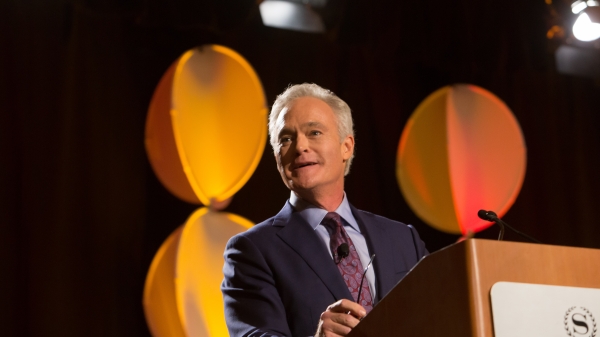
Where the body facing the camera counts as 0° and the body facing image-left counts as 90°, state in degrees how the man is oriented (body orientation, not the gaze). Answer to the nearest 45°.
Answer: approximately 315°

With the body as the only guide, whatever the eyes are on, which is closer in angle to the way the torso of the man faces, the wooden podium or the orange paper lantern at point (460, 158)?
the wooden podium

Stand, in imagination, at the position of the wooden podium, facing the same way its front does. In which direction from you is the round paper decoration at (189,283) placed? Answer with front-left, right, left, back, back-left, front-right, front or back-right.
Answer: back

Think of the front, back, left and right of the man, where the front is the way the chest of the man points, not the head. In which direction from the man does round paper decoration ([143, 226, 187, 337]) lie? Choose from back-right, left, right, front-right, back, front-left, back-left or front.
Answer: back

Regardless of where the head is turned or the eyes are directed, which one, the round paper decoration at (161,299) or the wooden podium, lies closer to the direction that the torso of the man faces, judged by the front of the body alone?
the wooden podium

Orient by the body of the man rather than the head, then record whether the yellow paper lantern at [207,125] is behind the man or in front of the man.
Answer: behind

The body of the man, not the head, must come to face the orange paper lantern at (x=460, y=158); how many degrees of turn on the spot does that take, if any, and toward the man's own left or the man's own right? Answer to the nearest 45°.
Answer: approximately 90° to the man's own left

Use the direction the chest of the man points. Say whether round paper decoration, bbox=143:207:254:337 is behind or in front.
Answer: behind
